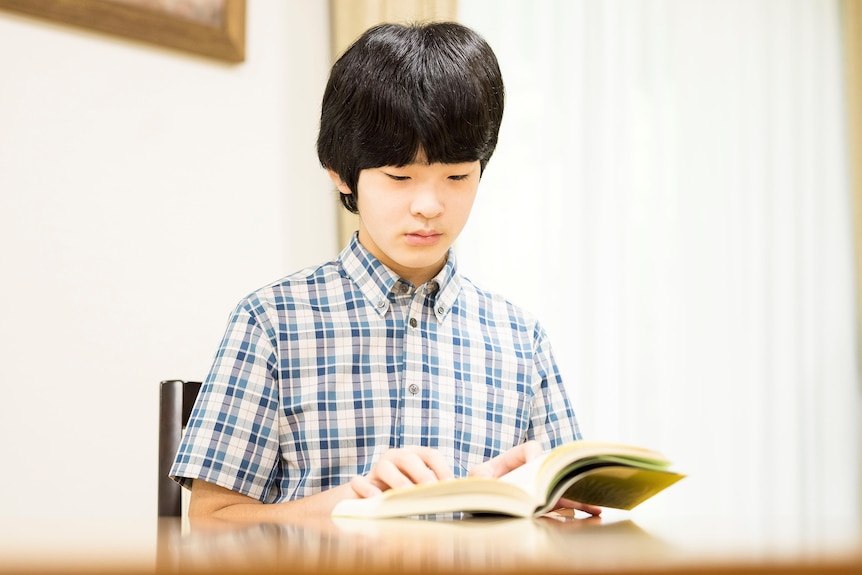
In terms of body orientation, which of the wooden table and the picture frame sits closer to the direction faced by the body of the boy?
the wooden table

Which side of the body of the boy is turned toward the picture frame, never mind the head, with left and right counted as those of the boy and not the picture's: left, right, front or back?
back

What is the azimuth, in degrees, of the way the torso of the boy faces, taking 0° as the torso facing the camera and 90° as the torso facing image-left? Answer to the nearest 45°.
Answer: approximately 315°

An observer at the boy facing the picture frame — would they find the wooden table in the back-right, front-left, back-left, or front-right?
back-left
